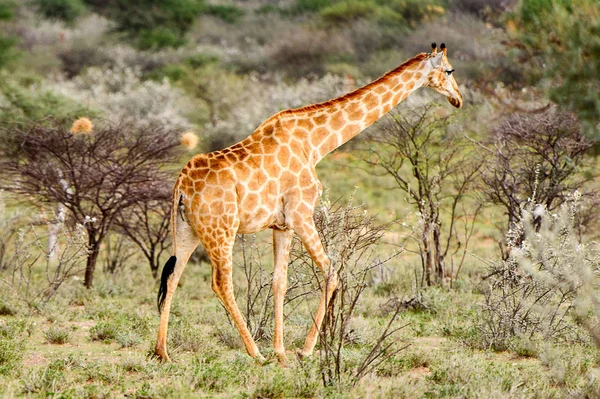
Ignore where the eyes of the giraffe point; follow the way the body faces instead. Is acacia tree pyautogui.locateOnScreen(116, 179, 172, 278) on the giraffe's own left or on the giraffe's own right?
on the giraffe's own left

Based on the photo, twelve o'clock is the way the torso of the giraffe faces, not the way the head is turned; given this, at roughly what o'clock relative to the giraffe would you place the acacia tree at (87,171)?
The acacia tree is roughly at 8 o'clock from the giraffe.

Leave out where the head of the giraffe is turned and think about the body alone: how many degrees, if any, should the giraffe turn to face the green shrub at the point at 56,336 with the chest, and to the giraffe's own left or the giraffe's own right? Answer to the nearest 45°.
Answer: approximately 135° to the giraffe's own left

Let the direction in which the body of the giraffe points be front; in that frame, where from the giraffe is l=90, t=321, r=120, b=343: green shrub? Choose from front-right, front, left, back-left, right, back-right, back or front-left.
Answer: back-left

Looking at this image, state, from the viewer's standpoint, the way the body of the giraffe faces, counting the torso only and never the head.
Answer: to the viewer's right

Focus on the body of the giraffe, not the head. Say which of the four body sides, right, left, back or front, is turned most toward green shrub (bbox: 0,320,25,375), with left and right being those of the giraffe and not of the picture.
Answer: back
